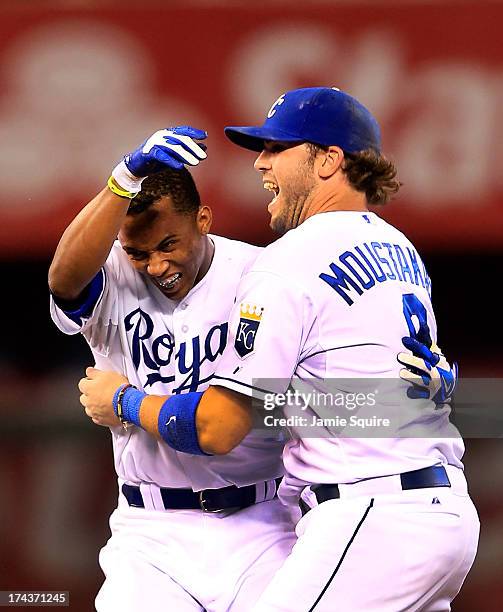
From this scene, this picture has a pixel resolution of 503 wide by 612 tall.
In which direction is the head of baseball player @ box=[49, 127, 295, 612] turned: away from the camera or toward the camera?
toward the camera

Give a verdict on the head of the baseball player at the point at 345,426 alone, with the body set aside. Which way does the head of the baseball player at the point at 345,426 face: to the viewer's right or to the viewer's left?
to the viewer's left

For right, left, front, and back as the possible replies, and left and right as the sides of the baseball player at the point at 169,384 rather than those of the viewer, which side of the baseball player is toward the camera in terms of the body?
front
